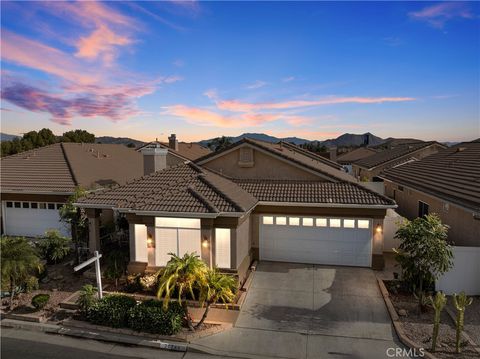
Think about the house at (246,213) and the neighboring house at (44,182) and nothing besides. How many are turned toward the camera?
2

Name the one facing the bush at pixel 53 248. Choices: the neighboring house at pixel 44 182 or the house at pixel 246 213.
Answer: the neighboring house

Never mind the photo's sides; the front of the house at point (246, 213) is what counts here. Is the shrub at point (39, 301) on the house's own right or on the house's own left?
on the house's own right

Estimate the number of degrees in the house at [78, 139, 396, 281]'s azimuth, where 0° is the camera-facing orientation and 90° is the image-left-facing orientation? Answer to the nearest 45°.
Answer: approximately 0°

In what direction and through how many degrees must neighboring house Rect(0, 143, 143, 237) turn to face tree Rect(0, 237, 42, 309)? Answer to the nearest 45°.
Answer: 0° — it already faces it

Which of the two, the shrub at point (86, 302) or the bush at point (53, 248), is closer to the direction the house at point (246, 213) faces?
the shrub

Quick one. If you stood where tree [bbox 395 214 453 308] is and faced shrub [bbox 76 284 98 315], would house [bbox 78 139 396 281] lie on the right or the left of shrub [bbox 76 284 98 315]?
right

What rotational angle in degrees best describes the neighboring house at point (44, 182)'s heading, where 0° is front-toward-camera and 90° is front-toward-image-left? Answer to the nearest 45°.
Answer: approximately 0°
